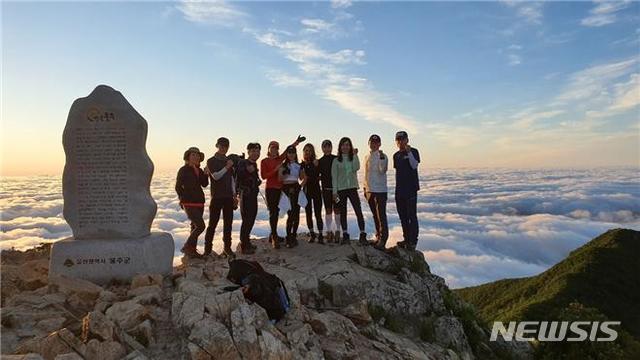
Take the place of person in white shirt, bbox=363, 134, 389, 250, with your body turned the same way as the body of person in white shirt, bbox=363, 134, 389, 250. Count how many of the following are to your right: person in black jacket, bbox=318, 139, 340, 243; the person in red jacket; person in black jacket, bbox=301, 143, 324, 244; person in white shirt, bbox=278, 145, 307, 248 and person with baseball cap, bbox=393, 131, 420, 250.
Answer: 4

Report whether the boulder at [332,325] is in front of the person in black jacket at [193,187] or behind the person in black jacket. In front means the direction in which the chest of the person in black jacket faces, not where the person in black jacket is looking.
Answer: in front

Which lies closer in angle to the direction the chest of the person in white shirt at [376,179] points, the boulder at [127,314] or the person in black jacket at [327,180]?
the boulder

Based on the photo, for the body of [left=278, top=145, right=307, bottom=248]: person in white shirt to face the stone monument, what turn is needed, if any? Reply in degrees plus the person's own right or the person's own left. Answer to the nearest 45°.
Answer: approximately 45° to the person's own right

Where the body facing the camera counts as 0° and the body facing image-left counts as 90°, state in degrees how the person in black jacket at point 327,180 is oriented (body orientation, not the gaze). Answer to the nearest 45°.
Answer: approximately 0°

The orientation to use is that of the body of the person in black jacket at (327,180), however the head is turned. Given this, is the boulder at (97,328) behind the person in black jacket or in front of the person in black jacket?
in front

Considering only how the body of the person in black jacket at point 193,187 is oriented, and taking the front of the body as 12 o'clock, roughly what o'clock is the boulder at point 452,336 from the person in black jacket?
The boulder is roughly at 11 o'clock from the person in black jacket.

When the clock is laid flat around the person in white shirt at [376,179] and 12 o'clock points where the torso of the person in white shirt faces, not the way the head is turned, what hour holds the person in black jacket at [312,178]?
The person in black jacket is roughly at 3 o'clock from the person in white shirt.

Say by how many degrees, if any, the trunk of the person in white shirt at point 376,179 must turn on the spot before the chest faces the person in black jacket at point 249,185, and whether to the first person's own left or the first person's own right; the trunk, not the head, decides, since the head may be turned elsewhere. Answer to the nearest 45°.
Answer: approximately 90° to the first person's own right

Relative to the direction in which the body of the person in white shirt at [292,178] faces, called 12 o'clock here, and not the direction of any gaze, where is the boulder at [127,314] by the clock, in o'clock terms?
The boulder is roughly at 1 o'clock from the person in white shirt.

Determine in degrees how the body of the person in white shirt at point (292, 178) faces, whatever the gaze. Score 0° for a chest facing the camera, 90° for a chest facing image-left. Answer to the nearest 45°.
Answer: approximately 0°
